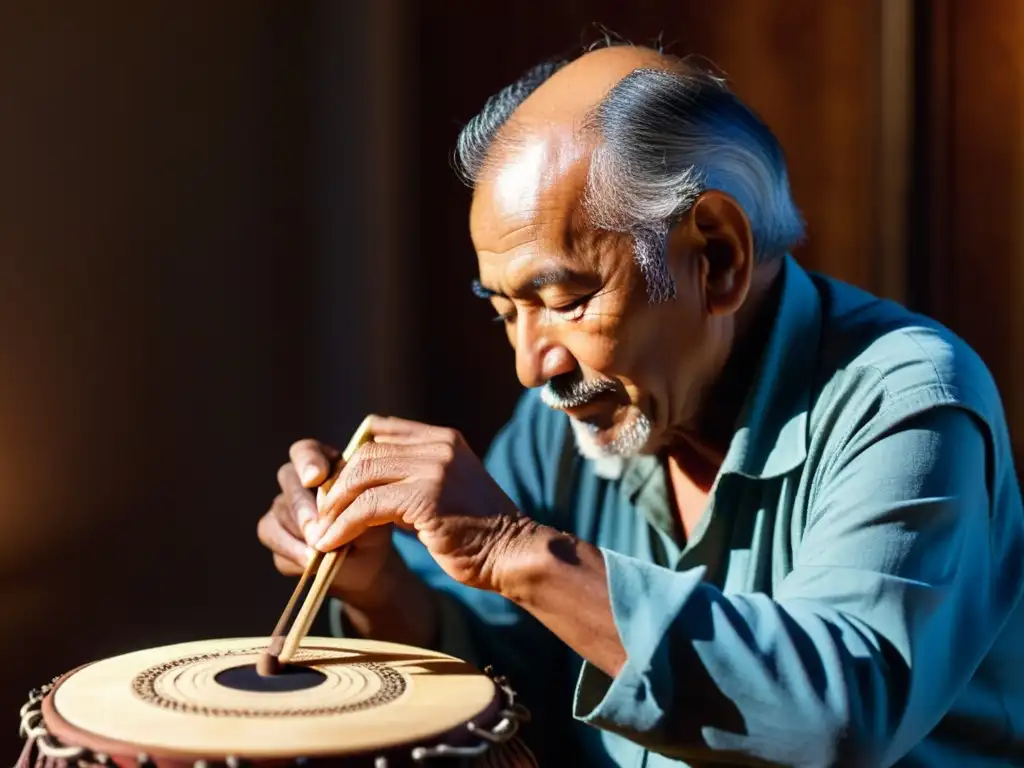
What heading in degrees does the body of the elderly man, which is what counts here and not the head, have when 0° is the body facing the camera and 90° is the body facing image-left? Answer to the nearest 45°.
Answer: approximately 45°
